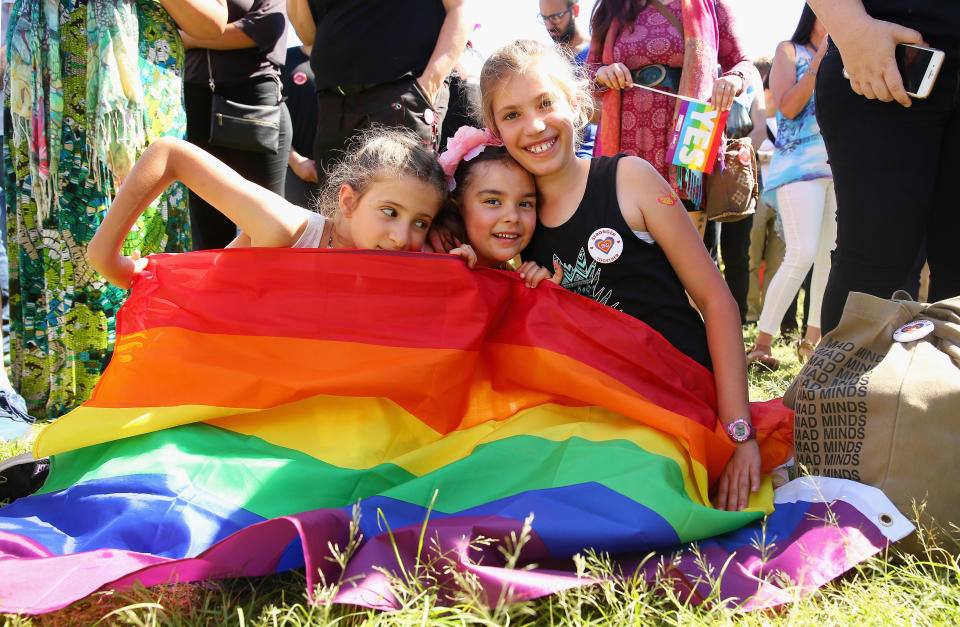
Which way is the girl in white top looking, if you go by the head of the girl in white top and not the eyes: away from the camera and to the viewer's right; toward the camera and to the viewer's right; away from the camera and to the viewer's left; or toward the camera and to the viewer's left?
toward the camera and to the viewer's right

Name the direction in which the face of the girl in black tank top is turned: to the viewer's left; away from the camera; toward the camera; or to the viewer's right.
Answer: toward the camera

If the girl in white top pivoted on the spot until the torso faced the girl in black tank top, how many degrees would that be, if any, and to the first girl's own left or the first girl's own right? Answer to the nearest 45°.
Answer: approximately 45° to the first girl's own left

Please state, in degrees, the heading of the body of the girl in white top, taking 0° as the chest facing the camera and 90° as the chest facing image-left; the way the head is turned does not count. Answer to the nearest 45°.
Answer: approximately 315°
